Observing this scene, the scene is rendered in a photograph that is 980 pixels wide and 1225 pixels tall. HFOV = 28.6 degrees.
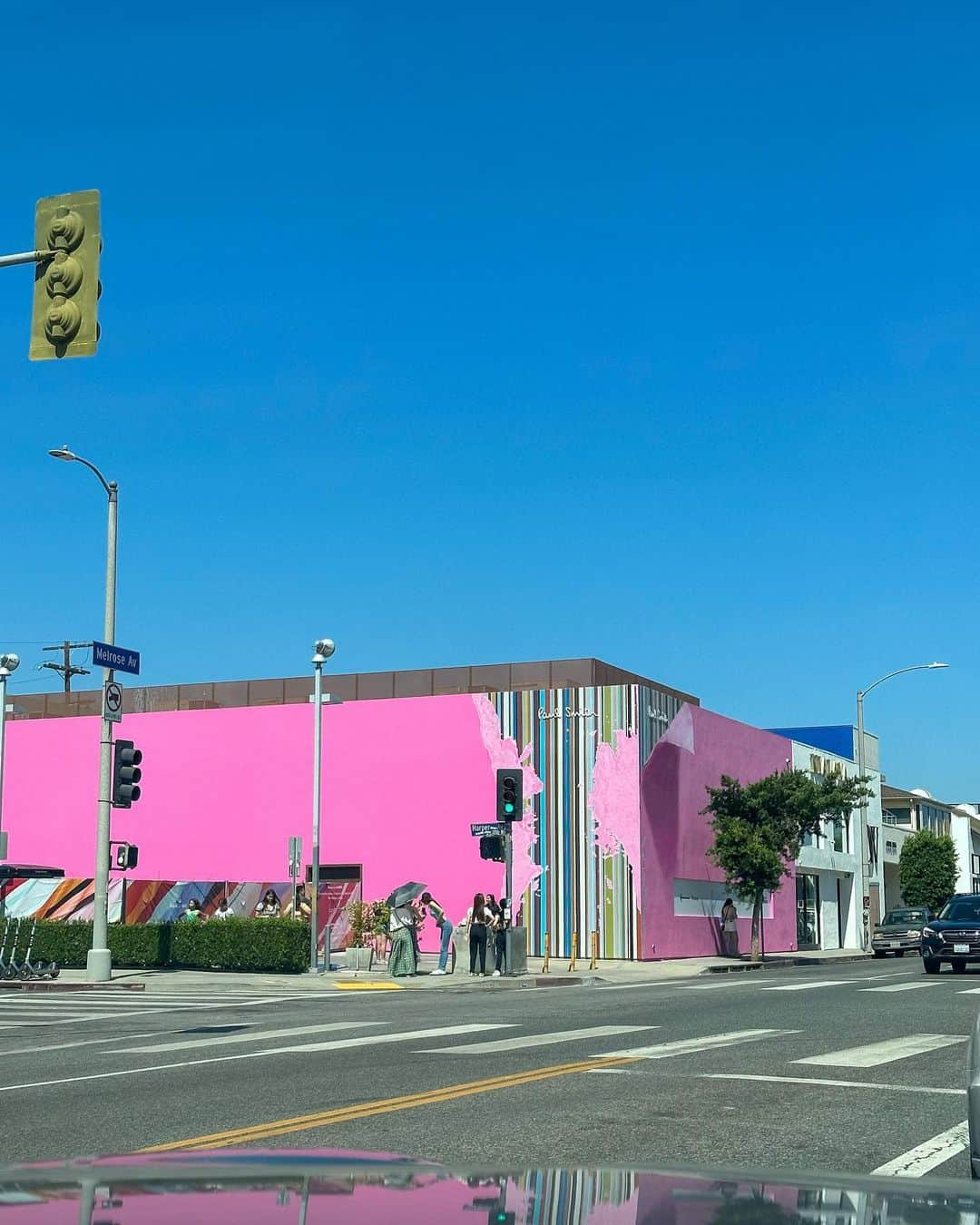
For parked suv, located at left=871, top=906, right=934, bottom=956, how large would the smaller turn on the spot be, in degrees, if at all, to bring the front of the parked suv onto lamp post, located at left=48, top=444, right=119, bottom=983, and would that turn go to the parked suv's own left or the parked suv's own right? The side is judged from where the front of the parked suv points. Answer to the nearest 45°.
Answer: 0° — it already faces it

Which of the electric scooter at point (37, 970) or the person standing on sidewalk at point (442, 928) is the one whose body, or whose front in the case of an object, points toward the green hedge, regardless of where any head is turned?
the person standing on sidewalk

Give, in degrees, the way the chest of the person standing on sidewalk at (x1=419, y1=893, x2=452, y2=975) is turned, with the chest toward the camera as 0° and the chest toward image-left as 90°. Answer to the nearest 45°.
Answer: approximately 90°

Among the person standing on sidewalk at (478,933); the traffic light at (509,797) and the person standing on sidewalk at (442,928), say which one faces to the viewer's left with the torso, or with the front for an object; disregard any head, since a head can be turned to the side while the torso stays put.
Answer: the person standing on sidewalk at (442,928)

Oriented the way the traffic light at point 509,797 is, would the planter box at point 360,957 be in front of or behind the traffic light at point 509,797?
behind
